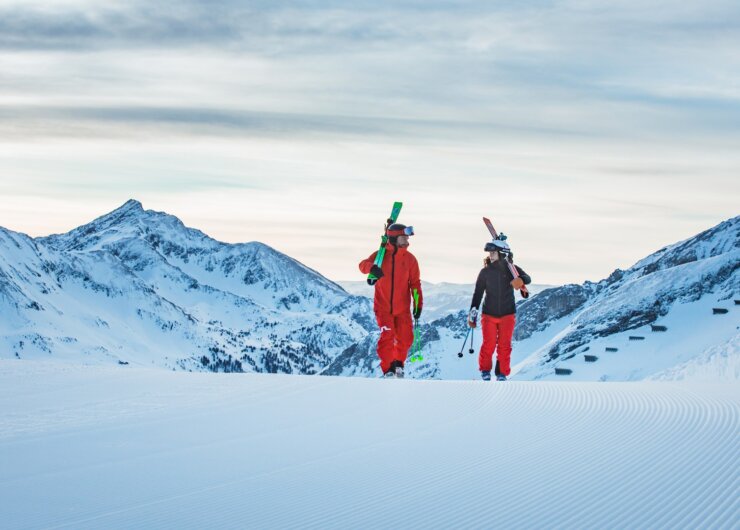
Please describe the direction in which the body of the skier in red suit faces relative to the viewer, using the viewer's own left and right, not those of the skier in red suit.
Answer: facing the viewer

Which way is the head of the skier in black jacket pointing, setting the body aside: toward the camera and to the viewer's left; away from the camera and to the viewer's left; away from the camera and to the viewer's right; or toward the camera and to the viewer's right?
toward the camera and to the viewer's left

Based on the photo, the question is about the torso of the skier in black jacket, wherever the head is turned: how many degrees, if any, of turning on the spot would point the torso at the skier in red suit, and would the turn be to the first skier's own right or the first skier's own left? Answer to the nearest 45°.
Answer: approximately 45° to the first skier's own right

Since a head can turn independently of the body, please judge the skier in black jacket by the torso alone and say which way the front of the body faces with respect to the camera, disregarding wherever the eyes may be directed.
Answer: toward the camera

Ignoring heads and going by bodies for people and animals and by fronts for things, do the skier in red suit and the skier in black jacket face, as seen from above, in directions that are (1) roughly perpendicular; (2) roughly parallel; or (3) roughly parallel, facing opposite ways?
roughly parallel

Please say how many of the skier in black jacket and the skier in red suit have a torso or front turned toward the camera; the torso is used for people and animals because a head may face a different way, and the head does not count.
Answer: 2

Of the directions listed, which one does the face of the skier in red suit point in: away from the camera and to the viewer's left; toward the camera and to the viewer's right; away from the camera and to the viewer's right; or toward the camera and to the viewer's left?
toward the camera and to the viewer's right

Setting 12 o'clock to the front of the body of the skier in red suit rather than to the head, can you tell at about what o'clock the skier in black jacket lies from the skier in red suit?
The skier in black jacket is roughly at 8 o'clock from the skier in red suit.
